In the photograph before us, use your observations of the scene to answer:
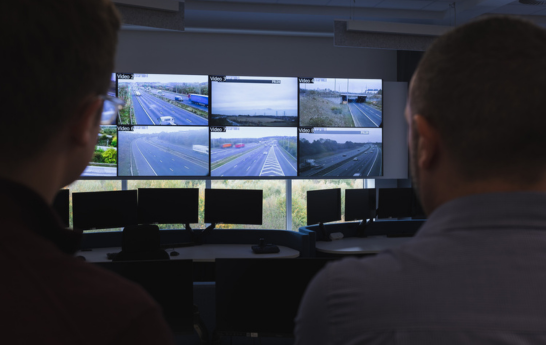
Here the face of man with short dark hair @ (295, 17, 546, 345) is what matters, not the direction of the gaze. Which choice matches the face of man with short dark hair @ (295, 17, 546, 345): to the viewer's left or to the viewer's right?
to the viewer's left

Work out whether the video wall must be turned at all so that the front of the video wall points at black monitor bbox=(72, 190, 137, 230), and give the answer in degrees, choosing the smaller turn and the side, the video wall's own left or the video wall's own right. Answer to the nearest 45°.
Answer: approximately 45° to the video wall's own right

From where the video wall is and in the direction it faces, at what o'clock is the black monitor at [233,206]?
The black monitor is roughly at 12 o'clock from the video wall.

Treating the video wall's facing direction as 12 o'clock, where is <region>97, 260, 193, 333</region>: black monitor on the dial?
The black monitor is roughly at 12 o'clock from the video wall.

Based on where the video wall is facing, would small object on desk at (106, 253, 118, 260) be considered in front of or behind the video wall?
in front

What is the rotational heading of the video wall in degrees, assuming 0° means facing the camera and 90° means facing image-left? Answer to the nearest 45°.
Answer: approximately 0°

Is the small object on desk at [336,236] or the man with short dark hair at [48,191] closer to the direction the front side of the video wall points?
the man with short dark hair

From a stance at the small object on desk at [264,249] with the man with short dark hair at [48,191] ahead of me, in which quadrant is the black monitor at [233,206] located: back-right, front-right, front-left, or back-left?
back-right

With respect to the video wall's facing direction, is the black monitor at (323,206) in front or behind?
in front

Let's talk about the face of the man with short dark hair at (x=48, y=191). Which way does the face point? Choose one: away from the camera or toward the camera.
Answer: away from the camera

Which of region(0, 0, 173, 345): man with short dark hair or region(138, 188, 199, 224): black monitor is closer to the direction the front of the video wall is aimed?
the man with short dark hair

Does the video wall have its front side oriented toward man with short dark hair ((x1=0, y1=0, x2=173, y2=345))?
yes

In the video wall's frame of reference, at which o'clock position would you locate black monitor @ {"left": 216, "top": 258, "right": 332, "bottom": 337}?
The black monitor is roughly at 12 o'clock from the video wall.
